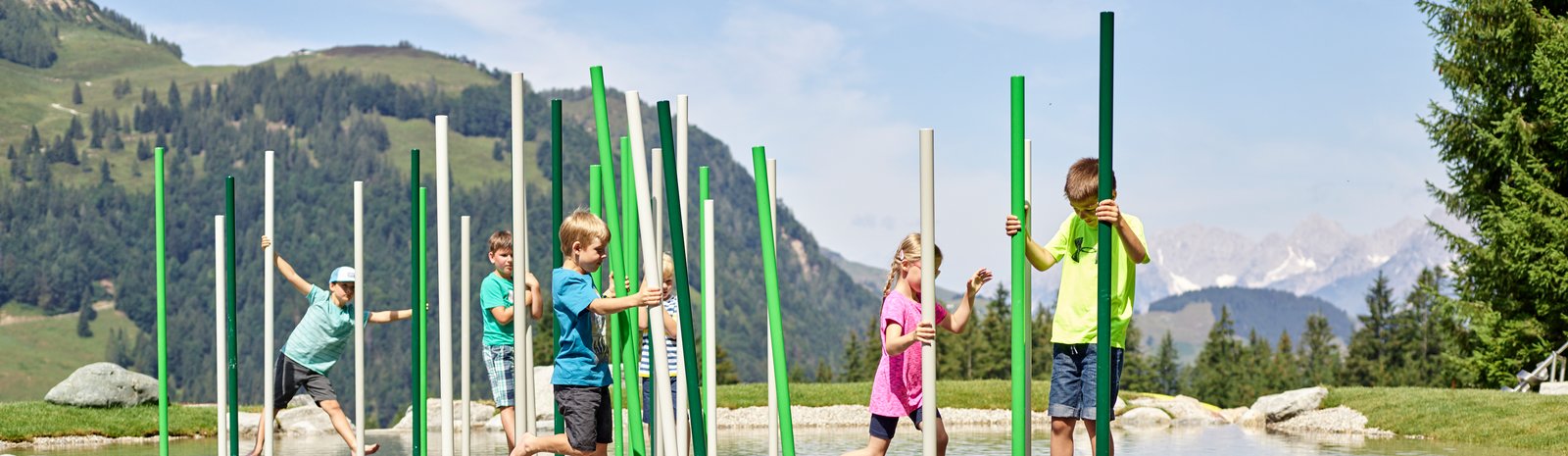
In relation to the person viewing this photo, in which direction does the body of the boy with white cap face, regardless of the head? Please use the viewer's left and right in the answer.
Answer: facing the viewer and to the right of the viewer

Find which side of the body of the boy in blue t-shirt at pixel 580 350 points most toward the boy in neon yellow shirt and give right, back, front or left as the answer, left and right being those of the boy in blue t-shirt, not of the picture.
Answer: front

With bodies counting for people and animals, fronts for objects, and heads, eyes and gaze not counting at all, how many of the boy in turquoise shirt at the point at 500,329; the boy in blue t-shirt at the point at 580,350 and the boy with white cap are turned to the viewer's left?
0

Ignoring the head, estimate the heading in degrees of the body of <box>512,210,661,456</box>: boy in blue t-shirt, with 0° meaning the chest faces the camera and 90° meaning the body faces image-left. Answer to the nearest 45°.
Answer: approximately 270°

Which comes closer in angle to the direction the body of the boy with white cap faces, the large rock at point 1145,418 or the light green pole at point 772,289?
the light green pole

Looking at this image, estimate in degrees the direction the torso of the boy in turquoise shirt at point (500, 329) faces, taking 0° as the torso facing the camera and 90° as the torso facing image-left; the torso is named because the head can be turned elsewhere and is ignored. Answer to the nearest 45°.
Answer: approximately 315°

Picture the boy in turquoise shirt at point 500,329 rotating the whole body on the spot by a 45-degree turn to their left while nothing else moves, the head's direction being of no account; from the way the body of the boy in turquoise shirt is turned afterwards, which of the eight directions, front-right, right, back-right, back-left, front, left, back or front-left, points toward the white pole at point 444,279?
right

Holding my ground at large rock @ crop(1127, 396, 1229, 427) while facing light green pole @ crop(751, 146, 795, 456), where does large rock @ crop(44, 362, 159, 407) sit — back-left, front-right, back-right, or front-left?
front-right

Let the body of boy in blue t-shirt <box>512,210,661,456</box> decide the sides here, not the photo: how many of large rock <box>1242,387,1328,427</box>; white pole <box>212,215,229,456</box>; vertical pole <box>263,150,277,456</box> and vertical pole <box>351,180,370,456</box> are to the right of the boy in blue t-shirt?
0

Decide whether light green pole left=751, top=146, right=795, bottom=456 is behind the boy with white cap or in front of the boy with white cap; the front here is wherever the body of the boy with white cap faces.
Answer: in front

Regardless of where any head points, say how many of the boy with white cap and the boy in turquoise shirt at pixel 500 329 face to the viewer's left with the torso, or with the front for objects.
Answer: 0

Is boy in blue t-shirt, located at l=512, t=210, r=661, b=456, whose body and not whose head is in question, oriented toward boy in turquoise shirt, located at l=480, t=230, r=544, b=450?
no

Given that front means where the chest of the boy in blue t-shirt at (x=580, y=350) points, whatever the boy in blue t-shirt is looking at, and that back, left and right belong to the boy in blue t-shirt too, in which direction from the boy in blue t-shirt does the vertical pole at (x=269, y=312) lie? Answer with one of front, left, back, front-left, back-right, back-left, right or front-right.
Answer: back-left

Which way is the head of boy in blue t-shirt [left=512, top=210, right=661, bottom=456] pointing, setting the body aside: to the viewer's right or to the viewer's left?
to the viewer's right

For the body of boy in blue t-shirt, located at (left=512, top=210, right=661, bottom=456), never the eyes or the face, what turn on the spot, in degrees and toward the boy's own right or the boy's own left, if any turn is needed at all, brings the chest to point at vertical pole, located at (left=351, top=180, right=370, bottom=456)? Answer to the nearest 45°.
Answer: approximately 135° to the boy's own left
